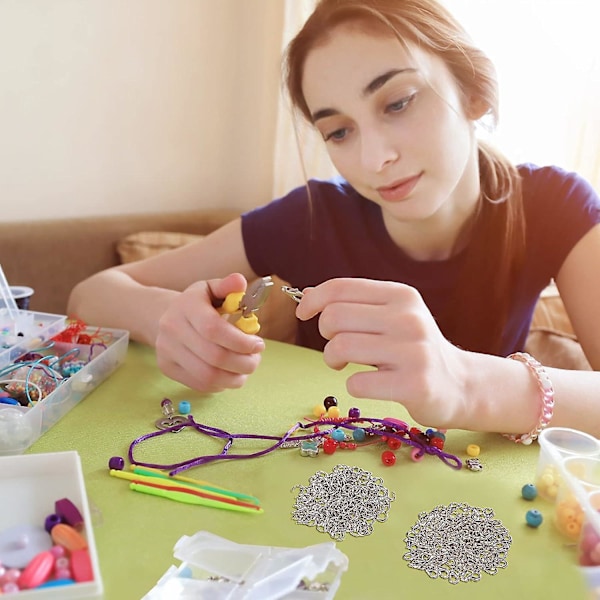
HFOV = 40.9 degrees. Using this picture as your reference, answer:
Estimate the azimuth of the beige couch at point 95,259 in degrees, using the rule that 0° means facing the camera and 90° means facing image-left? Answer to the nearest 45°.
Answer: approximately 0°

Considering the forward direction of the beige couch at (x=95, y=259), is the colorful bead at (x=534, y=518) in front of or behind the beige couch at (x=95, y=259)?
in front

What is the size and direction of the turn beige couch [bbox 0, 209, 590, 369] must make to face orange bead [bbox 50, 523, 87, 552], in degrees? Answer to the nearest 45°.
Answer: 0° — it already faces it

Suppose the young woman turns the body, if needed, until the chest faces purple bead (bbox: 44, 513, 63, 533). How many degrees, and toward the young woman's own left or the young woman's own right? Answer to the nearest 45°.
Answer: approximately 45° to the young woman's own right

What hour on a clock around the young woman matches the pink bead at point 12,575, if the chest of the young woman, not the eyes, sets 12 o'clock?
The pink bead is roughly at 1 o'clock from the young woman.

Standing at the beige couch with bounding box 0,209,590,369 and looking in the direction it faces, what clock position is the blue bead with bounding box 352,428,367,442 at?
The blue bead is roughly at 11 o'clock from the beige couch.

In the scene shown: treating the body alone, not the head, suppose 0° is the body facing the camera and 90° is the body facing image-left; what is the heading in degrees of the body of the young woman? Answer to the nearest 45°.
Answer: approximately 0°
